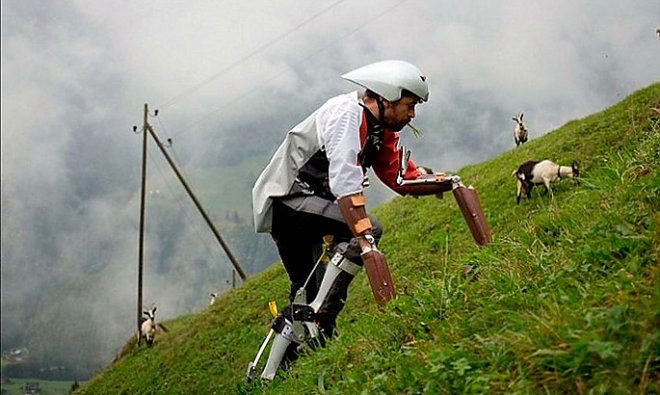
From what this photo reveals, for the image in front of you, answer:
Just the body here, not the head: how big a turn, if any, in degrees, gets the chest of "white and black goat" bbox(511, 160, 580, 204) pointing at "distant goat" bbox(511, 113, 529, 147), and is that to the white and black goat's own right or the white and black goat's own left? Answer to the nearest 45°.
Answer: approximately 90° to the white and black goat's own left

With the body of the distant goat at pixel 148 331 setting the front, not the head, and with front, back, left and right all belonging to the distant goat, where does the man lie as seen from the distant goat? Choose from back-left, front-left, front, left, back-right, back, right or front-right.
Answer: front

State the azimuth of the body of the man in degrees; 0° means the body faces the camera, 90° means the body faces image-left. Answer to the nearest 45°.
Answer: approximately 270°

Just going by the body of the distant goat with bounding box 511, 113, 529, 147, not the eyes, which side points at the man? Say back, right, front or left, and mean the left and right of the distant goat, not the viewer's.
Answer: front

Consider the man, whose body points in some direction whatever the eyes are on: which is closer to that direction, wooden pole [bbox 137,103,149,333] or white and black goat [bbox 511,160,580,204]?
the white and black goat

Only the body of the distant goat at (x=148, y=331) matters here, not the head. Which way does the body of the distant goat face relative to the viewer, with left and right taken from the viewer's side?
facing the viewer

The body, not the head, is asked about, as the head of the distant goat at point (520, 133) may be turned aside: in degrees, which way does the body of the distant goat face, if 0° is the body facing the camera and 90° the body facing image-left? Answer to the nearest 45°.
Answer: approximately 0°

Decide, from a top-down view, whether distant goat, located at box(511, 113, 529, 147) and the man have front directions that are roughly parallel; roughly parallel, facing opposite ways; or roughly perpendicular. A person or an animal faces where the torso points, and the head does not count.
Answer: roughly perpendicular

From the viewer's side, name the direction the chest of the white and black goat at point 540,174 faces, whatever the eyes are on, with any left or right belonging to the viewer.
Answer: facing to the right of the viewer

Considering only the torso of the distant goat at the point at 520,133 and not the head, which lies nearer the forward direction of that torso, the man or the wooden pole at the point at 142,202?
the man

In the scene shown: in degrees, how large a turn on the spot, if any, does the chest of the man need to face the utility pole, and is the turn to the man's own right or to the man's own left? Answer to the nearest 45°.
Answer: approximately 90° to the man's own left

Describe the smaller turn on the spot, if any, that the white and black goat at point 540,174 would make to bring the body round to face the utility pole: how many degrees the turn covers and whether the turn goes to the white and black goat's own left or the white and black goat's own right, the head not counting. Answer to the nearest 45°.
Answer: approximately 135° to the white and black goat's own left

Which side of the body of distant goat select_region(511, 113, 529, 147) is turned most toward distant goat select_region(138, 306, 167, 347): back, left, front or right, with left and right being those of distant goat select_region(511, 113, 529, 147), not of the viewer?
right

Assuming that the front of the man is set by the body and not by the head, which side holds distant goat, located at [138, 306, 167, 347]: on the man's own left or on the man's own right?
on the man's own left
